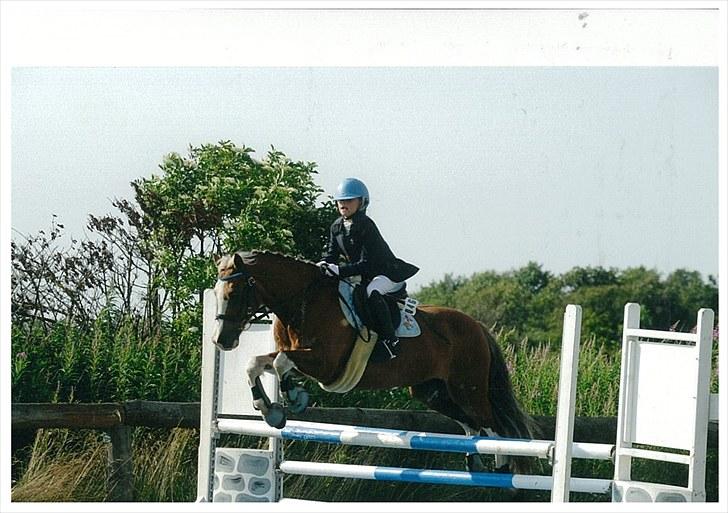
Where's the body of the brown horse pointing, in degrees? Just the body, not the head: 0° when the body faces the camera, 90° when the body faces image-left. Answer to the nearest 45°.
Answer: approximately 90°

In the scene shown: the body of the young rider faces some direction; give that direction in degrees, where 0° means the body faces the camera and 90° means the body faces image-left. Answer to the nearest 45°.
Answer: approximately 45°

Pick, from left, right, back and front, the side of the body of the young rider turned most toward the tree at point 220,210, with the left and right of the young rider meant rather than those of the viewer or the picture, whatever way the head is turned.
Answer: right

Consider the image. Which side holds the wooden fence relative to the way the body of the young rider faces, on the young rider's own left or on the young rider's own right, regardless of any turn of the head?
on the young rider's own right
